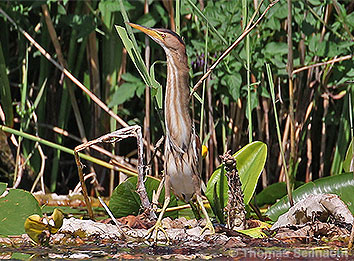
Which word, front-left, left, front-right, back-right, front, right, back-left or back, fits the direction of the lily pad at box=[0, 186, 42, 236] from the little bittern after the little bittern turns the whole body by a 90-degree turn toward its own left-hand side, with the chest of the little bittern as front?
back-right

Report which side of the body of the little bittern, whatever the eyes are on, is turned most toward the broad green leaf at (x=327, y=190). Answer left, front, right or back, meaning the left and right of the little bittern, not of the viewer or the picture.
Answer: left

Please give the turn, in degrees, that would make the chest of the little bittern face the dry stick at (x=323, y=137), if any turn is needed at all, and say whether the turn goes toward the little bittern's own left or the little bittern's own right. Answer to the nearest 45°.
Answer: approximately 180°

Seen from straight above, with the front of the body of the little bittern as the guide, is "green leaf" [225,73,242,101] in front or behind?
behind

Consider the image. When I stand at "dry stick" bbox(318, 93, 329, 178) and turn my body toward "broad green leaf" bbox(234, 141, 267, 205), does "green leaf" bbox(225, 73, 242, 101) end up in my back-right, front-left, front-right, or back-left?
front-right

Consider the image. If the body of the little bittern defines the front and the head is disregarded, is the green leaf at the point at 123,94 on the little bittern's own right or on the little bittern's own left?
on the little bittern's own right

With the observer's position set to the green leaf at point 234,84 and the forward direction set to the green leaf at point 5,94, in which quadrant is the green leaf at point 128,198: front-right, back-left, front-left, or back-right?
front-left

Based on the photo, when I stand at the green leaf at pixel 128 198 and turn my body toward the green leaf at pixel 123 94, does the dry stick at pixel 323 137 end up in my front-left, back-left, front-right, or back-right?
front-right

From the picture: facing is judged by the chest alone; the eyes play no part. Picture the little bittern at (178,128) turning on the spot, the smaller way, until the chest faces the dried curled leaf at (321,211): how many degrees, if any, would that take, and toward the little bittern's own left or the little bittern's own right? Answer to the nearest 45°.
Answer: approximately 135° to the little bittern's own left

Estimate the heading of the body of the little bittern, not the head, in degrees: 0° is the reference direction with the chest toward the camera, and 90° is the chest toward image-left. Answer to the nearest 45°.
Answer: approximately 45°
